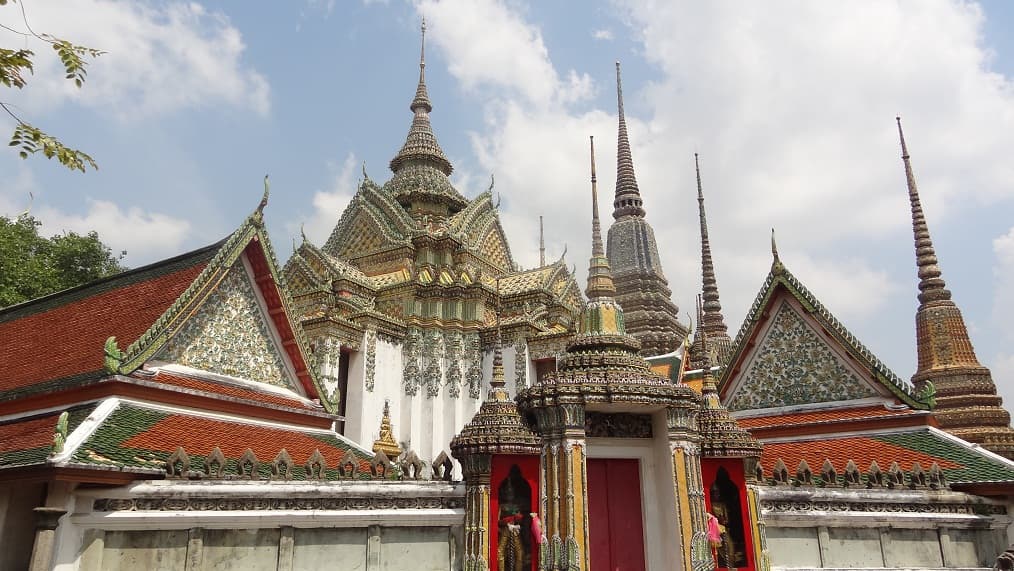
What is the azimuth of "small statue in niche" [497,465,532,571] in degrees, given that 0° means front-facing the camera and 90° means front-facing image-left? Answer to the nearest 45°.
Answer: approximately 0°

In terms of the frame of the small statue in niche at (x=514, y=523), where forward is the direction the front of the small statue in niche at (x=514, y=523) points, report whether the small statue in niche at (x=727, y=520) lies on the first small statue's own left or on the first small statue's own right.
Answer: on the first small statue's own left

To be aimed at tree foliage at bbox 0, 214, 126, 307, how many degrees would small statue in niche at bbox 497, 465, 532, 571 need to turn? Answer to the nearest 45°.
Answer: approximately 135° to its right

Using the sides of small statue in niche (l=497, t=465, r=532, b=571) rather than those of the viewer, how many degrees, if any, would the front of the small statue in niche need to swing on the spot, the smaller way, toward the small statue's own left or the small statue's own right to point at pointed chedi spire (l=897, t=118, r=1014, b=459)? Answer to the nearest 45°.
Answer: approximately 135° to the small statue's own left

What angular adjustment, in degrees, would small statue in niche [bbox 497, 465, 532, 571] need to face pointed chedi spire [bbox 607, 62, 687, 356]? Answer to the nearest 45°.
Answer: approximately 180°

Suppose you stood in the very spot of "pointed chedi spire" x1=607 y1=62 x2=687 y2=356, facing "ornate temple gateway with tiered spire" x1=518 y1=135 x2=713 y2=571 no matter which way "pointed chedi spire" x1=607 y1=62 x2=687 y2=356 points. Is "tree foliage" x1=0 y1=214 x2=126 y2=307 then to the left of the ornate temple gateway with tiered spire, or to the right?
right
